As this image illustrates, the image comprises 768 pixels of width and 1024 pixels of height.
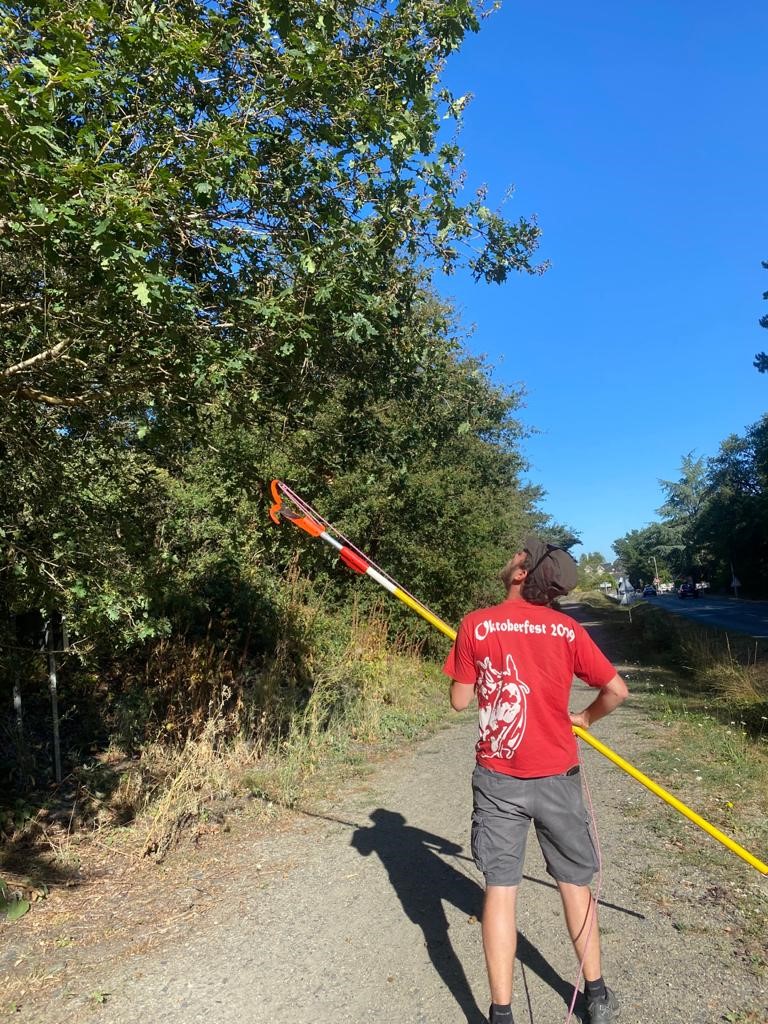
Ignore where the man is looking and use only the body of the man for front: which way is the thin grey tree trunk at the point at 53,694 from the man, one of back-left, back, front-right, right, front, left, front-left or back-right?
front-left

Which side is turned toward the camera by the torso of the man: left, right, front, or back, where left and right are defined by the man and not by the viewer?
back

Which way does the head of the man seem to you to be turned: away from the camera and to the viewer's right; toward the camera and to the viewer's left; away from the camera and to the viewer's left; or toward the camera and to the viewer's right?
away from the camera and to the viewer's left
